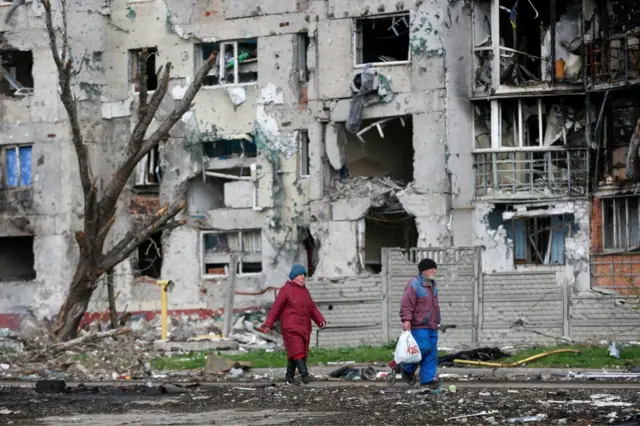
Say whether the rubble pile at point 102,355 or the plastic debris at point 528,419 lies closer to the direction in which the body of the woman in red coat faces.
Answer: the plastic debris

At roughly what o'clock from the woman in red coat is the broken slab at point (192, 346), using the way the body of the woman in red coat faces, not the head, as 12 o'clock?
The broken slab is roughly at 7 o'clock from the woman in red coat.

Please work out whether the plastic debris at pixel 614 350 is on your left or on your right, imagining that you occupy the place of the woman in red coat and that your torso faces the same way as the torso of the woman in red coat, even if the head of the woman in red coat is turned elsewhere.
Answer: on your left

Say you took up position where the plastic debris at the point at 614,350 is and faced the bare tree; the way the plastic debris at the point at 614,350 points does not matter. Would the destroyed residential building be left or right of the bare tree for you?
right

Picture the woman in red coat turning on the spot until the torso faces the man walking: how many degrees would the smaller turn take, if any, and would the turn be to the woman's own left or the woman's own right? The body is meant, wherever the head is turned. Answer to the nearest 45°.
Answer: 0° — they already face them

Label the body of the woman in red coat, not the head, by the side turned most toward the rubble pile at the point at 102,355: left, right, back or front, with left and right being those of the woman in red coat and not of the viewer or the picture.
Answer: back

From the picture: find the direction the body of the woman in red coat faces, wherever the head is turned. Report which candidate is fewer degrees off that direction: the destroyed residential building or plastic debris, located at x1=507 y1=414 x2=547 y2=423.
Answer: the plastic debris

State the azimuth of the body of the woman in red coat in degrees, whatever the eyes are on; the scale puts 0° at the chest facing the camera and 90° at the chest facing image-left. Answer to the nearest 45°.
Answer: approximately 315°
